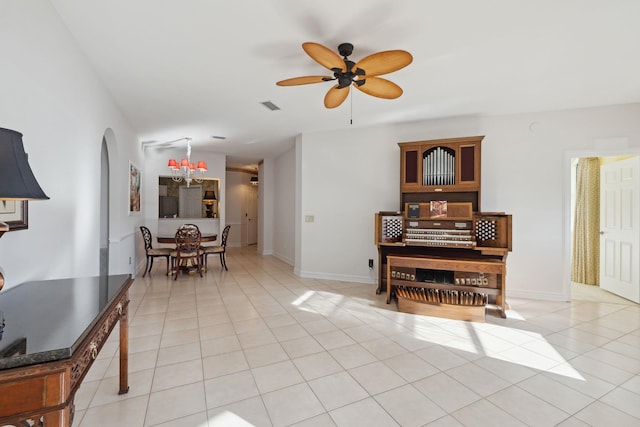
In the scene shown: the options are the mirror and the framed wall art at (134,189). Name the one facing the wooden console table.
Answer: the mirror

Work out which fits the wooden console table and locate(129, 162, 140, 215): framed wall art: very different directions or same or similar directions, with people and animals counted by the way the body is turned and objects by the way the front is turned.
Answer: same or similar directions

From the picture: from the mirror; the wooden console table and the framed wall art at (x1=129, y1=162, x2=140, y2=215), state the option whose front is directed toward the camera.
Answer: the mirror

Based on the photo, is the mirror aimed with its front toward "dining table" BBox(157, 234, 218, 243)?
yes

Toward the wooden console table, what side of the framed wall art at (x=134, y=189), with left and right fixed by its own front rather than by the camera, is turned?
right

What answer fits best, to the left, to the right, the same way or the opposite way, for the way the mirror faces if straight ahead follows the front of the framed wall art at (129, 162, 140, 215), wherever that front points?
to the right

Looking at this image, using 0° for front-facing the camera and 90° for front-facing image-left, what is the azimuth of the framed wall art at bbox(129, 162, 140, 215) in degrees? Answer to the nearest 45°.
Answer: approximately 270°

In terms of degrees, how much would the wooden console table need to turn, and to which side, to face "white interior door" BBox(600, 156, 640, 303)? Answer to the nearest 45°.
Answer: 0° — it already faces it

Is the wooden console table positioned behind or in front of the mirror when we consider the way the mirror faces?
in front

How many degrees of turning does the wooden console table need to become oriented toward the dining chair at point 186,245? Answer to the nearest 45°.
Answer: approximately 90° to its left

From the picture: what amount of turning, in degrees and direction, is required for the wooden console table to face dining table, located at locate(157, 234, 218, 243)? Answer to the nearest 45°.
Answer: approximately 90° to its left

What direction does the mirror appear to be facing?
toward the camera

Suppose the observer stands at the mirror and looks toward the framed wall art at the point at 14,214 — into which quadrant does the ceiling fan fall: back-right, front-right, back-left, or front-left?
front-left

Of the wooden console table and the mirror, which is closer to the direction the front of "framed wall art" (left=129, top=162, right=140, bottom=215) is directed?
the mirror

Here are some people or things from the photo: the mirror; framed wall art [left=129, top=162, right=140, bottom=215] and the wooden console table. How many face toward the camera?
1

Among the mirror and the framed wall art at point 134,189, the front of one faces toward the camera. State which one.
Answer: the mirror

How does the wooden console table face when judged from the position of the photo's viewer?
facing to the right of the viewer
